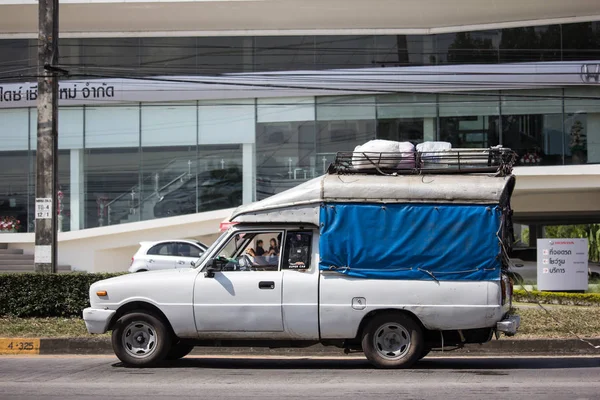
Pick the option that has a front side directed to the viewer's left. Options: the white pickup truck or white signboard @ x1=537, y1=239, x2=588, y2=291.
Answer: the white pickup truck

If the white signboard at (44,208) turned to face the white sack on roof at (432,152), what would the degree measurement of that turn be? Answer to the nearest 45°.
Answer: approximately 45° to its left

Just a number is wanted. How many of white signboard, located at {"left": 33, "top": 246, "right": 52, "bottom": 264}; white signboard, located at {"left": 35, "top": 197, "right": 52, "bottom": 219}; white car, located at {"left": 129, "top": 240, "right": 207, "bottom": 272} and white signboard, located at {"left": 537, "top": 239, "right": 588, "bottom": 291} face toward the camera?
3

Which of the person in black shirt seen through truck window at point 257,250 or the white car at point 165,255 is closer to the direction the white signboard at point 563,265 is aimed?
the person in black shirt seen through truck window

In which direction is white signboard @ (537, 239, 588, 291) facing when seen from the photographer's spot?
facing the viewer

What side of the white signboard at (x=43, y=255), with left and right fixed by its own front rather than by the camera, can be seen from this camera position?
front

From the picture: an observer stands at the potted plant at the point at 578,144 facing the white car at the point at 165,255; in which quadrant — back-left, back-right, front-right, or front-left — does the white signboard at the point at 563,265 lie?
front-left

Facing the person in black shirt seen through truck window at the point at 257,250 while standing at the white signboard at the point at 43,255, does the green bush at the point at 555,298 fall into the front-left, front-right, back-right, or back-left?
front-left

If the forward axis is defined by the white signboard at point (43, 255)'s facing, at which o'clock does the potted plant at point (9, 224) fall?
The potted plant is roughly at 6 o'clock from the white signboard.

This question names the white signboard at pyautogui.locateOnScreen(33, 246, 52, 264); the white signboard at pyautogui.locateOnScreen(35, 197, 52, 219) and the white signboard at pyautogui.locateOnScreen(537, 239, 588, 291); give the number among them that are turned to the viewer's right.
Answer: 0

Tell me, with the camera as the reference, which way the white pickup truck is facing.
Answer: facing to the left of the viewer

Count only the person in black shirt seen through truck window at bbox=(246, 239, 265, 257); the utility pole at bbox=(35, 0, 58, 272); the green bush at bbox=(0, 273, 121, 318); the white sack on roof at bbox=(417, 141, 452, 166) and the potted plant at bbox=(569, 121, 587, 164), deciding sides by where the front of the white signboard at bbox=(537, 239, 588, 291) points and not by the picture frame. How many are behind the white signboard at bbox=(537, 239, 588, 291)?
1

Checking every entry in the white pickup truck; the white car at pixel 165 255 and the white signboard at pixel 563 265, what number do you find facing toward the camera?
1

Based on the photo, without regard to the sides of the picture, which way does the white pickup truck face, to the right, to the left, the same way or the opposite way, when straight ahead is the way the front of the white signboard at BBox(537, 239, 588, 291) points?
to the right

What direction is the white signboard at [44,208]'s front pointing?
toward the camera
